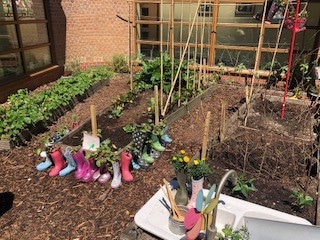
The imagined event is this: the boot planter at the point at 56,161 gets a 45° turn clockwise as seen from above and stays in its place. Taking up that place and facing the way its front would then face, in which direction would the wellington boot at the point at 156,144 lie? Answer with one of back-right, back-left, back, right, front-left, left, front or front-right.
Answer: back

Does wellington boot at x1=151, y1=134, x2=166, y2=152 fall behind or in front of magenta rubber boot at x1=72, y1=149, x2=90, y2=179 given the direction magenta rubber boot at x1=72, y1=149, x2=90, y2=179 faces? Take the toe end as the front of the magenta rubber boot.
behind

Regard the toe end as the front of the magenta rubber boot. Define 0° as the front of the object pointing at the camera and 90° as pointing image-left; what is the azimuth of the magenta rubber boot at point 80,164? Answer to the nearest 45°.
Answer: approximately 45°

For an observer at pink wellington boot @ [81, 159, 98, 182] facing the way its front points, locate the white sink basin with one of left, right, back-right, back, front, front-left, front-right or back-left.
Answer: left

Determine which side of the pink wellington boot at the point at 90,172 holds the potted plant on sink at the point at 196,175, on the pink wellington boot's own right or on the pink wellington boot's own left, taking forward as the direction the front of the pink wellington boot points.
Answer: on the pink wellington boot's own left

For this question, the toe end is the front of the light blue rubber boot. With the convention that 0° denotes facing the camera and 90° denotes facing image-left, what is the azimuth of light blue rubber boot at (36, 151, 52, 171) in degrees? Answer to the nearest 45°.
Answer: approximately 45°

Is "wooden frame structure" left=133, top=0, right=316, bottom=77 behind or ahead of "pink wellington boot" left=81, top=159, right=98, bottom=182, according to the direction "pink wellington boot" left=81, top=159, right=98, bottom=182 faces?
behind

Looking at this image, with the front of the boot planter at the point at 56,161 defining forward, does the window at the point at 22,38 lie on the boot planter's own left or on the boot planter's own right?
on the boot planter's own right

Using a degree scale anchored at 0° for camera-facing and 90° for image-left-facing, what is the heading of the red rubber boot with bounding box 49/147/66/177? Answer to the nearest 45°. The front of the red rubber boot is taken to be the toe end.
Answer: approximately 45°

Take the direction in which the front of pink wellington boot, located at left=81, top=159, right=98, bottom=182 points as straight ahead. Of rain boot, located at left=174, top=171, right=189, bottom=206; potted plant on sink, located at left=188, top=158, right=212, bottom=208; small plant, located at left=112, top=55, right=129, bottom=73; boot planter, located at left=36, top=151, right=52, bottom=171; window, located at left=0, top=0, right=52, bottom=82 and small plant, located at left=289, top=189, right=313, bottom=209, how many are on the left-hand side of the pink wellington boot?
3
